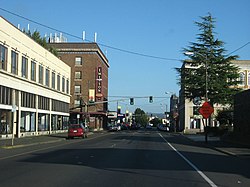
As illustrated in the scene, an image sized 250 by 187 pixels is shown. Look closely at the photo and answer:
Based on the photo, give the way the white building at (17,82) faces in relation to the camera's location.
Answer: facing the viewer and to the right of the viewer

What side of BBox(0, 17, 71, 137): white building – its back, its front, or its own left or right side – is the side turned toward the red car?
left
